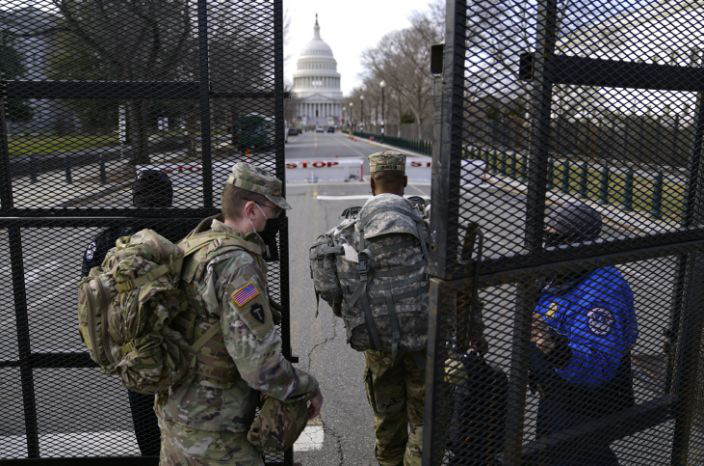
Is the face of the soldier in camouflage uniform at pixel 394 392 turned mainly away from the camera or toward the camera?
away from the camera

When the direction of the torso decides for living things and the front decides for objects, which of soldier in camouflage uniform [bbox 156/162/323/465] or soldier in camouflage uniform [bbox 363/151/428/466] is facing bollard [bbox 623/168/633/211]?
soldier in camouflage uniform [bbox 156/162/323/465]

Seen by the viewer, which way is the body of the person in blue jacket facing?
to the viewer's left

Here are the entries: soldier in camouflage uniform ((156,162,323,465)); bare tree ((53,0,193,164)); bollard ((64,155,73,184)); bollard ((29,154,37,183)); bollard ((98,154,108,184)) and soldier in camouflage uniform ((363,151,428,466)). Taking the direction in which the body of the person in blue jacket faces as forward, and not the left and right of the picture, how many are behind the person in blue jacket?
0

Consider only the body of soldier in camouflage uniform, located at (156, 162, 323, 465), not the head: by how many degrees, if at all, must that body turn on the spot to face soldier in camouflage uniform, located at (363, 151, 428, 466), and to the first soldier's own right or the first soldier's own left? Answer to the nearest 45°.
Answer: approximately 45° to the first soldier's own left

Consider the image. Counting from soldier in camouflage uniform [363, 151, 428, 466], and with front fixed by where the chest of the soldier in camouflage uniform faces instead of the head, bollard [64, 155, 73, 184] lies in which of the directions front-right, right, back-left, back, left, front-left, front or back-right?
left

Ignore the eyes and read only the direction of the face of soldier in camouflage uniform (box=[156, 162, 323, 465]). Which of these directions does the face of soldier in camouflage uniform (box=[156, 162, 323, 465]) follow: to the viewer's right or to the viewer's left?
to the viewer's right

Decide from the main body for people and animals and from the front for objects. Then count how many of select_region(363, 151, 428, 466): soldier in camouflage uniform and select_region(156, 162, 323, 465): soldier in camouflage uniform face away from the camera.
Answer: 1

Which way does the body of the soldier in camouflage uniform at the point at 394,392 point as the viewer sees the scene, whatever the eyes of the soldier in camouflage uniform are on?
away from the camera

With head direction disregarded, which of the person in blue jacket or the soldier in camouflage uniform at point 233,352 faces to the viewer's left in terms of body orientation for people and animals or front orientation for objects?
the person in blue jacket

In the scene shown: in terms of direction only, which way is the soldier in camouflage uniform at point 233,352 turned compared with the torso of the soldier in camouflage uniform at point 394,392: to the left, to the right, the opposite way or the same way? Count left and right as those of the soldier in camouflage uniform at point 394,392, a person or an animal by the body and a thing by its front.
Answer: to the right

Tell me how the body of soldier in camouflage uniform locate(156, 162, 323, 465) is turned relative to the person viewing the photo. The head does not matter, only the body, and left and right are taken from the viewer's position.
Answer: facing to the right of the viewer

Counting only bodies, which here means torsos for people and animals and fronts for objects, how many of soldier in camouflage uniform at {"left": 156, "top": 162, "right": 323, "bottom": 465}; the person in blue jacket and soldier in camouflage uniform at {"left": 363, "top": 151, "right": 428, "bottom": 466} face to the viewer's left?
1

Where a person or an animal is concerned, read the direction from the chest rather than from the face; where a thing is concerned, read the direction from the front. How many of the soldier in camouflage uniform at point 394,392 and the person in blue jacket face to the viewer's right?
0

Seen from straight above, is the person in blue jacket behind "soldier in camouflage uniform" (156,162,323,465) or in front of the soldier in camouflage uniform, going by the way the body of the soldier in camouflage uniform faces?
in front

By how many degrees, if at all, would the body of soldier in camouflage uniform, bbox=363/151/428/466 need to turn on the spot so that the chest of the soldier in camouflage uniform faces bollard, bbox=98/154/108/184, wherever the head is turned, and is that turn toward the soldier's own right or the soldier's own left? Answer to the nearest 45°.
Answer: approximately 90° to the soldier's own left

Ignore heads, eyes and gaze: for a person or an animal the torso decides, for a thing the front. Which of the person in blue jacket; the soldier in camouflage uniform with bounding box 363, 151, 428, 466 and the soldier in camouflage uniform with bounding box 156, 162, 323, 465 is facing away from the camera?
the soldier in camouflage uniform with bounding box 363, 151, 428, 466

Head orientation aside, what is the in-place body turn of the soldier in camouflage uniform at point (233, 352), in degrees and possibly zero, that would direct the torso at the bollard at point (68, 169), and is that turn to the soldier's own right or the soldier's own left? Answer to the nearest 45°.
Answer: approximately 135° to the soldier's own left
